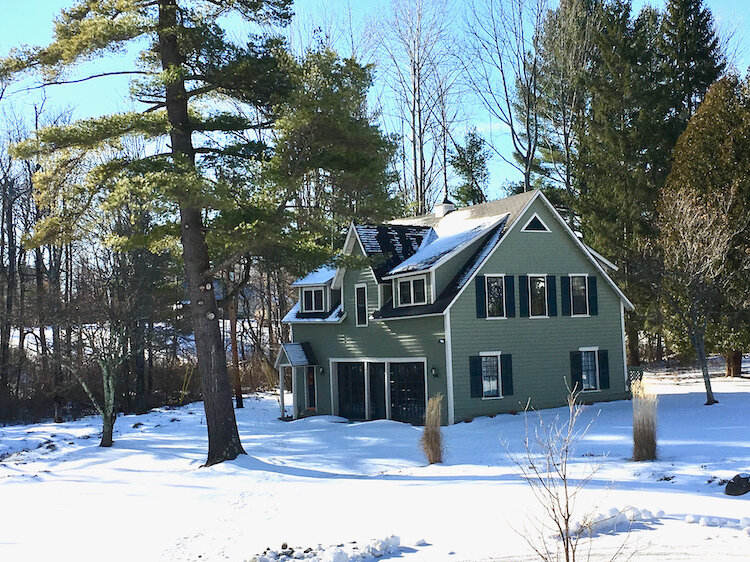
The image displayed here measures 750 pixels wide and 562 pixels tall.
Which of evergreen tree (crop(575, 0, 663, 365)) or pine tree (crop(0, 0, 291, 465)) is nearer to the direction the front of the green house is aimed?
the pine tree

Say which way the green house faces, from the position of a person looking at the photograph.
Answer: facing the viewer and to the left of the viewer

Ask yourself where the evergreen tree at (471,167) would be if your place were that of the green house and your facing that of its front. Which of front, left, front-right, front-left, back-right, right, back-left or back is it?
back-right

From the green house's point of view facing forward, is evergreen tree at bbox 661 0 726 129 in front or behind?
behind

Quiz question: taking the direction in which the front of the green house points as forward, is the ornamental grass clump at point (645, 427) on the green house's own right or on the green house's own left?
on the green house's own left

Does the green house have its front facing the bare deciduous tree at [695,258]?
no

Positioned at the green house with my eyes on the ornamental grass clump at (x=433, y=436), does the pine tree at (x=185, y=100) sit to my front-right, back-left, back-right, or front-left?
front-right

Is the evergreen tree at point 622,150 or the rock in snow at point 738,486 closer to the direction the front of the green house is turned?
the rock in snow

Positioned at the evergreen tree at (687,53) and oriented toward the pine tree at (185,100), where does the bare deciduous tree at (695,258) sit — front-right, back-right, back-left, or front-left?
front-left

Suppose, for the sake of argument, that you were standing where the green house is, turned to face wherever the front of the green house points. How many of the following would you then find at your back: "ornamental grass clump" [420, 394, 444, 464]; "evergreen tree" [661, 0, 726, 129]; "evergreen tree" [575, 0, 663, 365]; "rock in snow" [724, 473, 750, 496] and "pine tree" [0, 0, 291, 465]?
2

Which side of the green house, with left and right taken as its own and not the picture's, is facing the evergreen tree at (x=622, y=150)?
back
